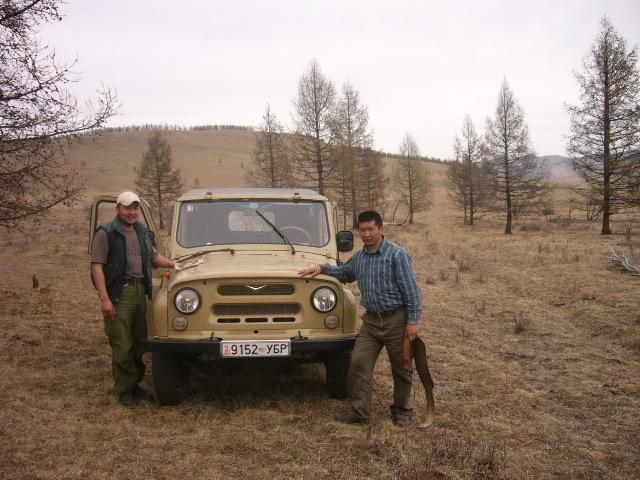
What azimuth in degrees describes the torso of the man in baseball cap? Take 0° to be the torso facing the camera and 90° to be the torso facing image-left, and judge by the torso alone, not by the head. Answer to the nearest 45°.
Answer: approximately 315°

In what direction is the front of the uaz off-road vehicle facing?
toward the camera

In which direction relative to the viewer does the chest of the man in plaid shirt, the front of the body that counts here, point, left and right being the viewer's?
facing the viewer and to the left of the viewer

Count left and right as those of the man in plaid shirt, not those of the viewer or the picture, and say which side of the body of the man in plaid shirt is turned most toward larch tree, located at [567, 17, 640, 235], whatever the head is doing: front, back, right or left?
back

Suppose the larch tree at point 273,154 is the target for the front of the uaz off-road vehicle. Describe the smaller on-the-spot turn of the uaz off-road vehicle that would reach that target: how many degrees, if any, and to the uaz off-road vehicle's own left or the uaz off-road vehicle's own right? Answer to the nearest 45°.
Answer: approximately 180°

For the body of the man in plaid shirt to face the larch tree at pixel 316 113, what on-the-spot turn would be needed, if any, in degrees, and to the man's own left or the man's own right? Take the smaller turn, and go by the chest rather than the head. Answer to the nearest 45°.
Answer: approximately 135° to the man's own right

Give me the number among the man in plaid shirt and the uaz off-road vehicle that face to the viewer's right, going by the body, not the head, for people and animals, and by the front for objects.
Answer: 0

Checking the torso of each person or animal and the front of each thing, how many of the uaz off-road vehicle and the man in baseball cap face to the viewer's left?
0

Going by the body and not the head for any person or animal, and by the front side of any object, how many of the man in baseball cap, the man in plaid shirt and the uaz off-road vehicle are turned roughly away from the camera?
0

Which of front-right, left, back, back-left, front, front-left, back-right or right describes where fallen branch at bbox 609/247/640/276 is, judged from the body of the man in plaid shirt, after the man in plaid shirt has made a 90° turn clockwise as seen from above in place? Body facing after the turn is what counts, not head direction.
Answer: right
